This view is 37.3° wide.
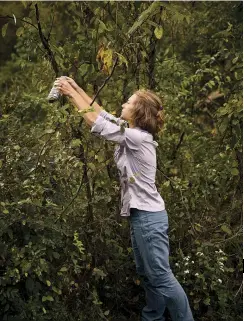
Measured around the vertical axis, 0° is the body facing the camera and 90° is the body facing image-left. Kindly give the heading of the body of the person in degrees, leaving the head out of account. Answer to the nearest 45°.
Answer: approximately 90°

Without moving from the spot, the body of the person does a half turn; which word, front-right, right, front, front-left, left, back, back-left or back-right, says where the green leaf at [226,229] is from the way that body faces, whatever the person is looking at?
front-left

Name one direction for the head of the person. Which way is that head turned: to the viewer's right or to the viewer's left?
to the viewer's left
